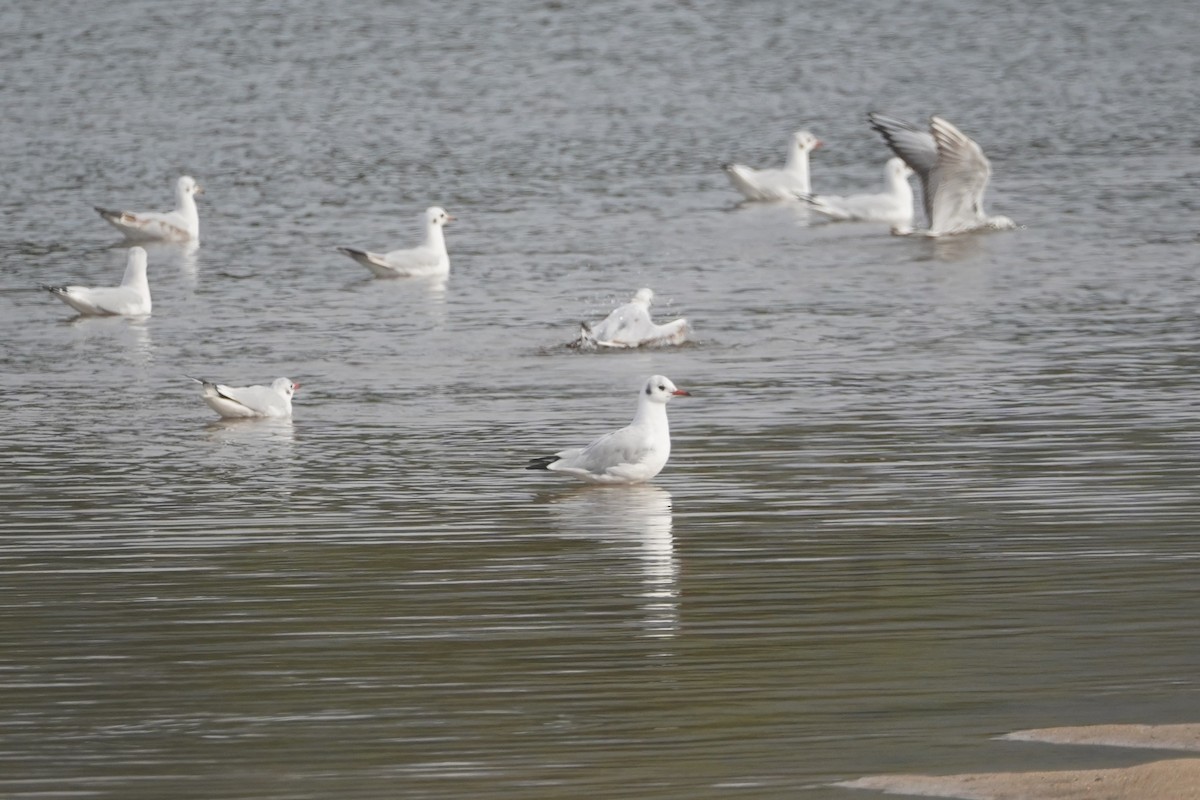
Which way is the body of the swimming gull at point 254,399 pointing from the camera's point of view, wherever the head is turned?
to the viewer's right

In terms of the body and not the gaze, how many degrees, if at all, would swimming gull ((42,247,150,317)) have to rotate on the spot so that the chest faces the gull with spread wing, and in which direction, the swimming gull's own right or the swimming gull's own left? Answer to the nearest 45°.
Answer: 0° — it already faces it

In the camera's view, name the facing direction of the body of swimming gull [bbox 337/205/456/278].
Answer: to the viewer's right

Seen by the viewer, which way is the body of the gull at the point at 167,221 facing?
to the viewer's right

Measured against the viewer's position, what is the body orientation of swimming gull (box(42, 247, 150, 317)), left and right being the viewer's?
facing to the right of the viewer

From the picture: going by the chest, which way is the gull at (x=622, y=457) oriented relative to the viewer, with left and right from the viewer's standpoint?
facing to the right of the viewer

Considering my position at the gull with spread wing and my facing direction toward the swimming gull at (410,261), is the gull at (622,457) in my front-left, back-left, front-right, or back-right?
front-left

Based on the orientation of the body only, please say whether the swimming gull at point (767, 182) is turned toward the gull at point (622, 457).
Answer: no
